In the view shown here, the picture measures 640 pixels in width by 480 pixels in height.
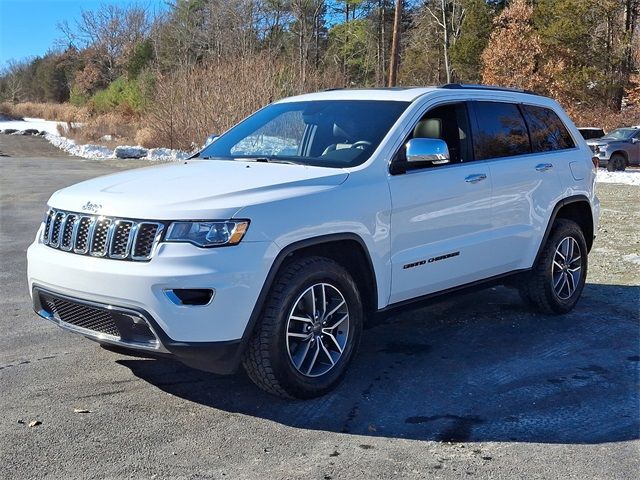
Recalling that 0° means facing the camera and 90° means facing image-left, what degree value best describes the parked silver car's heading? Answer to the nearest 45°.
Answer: approximately 45°

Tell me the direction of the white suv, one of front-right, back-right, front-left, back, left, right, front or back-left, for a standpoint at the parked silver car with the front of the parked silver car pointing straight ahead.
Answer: front-left

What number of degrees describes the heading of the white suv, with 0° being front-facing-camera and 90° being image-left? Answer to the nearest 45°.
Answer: approximately 45°

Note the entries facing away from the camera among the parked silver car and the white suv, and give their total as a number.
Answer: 0

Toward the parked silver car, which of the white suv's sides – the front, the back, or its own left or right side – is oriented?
back
